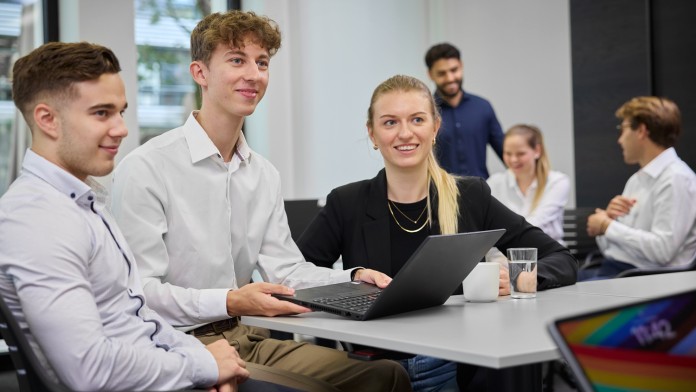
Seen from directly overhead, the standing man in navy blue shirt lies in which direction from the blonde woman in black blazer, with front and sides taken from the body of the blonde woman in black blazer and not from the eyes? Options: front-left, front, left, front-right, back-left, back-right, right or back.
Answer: back

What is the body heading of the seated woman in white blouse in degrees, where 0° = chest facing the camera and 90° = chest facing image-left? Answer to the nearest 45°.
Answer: approximately 45°

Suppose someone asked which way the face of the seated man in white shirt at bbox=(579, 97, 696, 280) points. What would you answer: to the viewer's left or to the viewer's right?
to the viewer's left

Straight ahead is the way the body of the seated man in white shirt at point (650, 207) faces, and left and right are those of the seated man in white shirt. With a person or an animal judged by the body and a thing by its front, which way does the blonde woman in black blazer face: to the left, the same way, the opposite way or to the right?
to the left

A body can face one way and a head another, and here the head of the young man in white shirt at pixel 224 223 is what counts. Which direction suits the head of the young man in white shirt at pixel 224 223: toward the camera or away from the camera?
toward the camera

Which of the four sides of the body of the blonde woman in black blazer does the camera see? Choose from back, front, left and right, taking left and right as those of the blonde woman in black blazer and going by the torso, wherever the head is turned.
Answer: front

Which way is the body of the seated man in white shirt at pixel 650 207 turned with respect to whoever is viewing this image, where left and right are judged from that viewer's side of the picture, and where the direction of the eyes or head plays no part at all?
facing to the left of the viewer

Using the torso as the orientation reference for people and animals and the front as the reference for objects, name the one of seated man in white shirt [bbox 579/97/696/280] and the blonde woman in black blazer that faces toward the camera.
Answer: the blonde woman in black blazer

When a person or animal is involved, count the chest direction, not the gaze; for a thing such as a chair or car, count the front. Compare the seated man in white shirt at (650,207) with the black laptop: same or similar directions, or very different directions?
same or similar directions

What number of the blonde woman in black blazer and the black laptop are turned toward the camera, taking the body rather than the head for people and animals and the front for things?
1

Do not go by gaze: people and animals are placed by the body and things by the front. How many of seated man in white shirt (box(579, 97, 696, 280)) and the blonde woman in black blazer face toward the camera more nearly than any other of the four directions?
1

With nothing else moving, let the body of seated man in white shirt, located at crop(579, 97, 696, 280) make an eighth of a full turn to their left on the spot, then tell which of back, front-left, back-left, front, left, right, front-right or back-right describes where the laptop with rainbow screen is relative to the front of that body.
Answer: front-left
